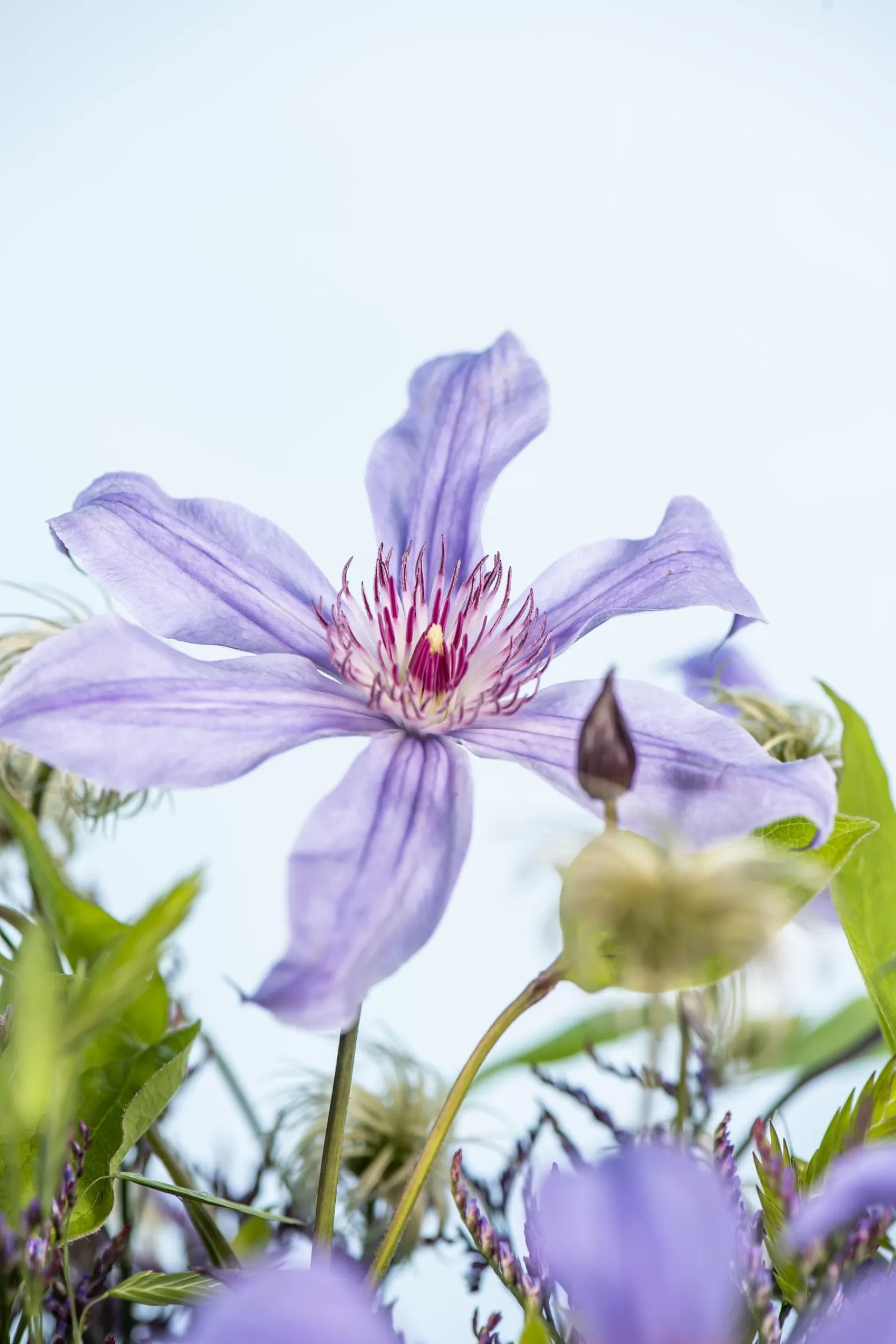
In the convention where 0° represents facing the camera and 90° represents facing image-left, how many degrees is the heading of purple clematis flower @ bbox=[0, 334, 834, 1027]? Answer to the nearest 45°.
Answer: approximately 0°
